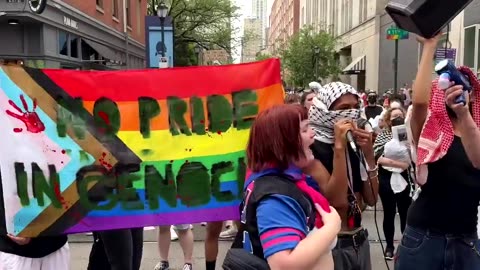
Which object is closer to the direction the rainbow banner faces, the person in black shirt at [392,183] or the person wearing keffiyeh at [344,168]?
the person wearing keffiyeh

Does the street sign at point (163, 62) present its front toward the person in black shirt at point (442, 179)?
yes

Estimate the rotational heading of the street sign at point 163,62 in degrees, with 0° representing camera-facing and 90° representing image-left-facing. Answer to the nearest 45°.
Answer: approximately 0°

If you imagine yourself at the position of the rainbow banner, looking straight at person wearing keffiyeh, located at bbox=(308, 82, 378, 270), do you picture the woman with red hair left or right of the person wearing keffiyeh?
right

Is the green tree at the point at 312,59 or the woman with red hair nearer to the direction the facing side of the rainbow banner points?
the woman with red hair

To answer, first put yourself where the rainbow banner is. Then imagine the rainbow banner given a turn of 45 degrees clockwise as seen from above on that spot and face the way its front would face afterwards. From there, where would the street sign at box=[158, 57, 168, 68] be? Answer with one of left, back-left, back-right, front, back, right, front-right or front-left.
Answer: back-right
